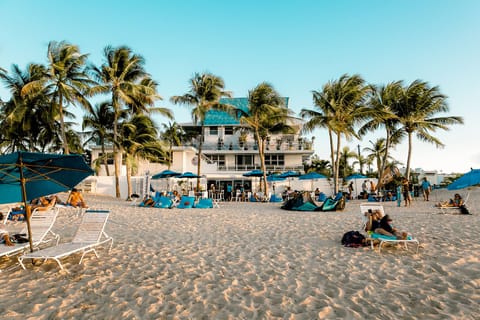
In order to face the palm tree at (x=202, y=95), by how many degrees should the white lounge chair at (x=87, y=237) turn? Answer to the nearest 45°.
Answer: approximately 180°

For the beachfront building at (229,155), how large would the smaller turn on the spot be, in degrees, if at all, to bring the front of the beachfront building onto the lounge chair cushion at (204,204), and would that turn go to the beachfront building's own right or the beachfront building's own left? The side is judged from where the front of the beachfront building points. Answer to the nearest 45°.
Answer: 0° — it already faces it

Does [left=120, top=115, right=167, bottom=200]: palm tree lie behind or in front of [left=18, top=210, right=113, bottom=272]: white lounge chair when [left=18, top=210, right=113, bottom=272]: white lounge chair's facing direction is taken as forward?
behind

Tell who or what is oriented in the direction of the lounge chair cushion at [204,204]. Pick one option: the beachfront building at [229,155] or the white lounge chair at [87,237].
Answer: the beachfront building

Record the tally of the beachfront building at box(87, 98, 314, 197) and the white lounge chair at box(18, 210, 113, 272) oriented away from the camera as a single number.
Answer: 0

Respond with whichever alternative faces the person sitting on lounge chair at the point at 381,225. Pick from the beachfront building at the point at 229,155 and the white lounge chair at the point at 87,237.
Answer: the beachfront building

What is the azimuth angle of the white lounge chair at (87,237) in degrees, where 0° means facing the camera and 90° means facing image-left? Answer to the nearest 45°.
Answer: approximately 45°

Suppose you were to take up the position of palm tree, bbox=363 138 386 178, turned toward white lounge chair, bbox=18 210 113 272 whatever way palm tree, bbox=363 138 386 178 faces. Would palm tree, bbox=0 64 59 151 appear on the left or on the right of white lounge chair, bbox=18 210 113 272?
right

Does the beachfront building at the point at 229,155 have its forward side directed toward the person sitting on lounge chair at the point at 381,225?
yes

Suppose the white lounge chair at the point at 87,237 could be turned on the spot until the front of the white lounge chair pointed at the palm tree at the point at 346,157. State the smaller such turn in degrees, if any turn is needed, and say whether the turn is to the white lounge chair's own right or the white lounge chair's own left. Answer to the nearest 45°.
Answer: approximately 180°

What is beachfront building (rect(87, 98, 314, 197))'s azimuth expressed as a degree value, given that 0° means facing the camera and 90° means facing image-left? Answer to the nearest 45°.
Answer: approximately 0°
